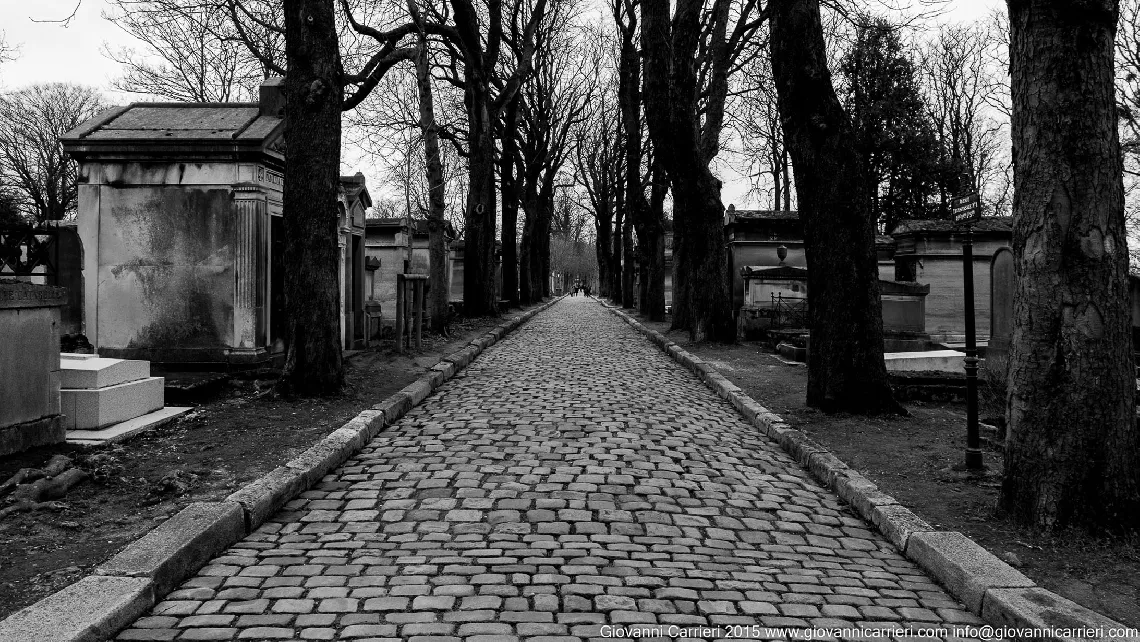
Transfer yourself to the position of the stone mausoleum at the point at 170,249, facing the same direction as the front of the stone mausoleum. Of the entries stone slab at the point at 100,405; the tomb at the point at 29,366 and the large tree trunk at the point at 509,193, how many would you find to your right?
2

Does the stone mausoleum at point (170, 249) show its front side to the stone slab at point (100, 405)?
no

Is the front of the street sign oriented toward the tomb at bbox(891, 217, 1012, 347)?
no

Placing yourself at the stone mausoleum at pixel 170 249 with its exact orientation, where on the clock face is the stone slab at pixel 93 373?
The stone slab is roughly at 3 o'clock from the stone mausoleum.

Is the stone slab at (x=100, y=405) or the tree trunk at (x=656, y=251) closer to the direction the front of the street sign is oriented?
the stone slab

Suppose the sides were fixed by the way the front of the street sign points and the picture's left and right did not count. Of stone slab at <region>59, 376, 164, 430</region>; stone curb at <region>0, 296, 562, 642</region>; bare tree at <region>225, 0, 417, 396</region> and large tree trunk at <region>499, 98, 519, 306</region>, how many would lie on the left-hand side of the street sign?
0

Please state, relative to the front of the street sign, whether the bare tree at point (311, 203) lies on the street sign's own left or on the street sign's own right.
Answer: on the street sign's own right

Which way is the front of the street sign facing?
toward the camera

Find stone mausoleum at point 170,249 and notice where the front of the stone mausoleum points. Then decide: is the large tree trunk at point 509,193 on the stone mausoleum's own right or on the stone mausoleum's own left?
on the stone mausoleum's own left

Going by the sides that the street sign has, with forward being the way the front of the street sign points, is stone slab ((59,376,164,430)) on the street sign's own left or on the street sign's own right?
on the street sign's own right

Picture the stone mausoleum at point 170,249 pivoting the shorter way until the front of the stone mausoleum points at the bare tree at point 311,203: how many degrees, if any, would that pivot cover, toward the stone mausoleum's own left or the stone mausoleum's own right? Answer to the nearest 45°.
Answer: approximately 45° to the stone mausoleum's own right

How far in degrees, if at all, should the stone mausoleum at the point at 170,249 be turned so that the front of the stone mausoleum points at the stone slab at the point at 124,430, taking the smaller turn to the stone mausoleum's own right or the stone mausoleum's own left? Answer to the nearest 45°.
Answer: approximately 90° to the stone mausoleum's own right

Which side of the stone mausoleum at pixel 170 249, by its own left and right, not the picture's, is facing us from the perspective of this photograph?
right
